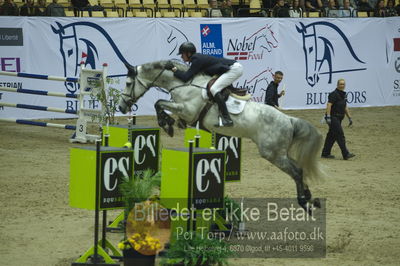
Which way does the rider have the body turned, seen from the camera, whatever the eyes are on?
to the viewer's left

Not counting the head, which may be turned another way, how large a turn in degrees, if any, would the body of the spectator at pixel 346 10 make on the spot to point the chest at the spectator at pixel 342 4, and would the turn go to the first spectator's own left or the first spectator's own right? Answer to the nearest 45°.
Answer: approximately 180°

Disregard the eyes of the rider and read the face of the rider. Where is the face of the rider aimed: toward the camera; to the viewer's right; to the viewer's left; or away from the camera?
to the viewer's left

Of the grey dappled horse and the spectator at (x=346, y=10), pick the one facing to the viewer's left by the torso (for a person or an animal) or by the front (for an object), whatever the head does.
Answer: the grey dappled horse

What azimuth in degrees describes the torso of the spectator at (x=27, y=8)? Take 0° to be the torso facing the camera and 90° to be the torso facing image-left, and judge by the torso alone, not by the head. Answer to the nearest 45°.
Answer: approximately 0°

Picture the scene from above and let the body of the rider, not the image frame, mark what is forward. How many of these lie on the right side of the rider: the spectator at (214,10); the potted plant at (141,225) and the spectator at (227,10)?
2

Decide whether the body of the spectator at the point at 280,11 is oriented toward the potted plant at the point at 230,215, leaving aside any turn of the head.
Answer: yes

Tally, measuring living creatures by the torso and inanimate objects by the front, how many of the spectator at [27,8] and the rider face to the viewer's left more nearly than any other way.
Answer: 1

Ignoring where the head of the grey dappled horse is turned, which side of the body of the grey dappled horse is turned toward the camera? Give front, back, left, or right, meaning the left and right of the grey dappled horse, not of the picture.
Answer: left

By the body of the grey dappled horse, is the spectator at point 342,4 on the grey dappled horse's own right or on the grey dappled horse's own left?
on the grey dappled horse's own right

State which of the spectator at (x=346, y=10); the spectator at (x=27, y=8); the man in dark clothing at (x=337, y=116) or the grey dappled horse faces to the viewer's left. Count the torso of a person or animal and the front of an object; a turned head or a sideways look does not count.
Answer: the grey dappled horse

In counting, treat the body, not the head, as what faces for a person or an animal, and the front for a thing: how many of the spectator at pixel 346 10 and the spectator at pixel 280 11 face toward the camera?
2

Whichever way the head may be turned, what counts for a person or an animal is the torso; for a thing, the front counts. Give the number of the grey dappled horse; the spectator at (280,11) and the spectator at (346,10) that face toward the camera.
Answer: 2

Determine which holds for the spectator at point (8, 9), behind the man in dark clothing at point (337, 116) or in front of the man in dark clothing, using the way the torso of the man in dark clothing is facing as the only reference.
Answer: behind

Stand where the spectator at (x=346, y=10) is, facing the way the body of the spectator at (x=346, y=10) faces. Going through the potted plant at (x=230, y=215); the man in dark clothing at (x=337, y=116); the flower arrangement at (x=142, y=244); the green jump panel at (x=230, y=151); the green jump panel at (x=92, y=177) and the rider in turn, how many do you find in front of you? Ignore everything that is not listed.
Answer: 6

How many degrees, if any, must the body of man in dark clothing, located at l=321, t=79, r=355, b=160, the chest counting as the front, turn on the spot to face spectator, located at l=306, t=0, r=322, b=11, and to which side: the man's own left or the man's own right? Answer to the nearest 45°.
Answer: approximately 135° to the man's own left

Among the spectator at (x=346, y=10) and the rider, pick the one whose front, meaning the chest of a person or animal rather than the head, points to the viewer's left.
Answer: the rider
